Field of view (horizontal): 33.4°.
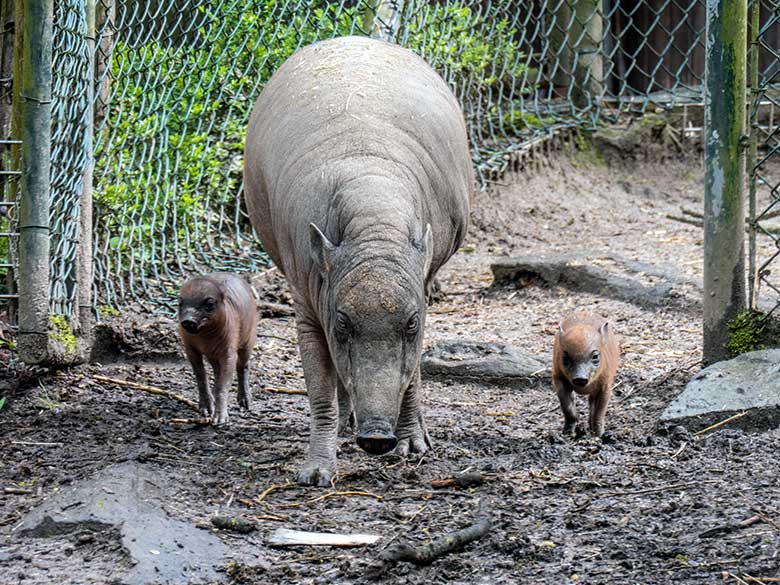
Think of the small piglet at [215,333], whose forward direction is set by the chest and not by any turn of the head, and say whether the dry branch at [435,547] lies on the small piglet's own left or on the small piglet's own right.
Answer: on the small piglet's own left

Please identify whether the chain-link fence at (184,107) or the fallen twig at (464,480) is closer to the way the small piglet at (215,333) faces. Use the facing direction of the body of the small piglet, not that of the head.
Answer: the fallen twig

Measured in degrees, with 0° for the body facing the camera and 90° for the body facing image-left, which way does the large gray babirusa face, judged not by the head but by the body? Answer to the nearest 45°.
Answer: approximately 0°

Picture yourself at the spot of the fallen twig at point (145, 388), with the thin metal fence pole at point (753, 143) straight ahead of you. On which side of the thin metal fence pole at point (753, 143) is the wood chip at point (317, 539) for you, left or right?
right

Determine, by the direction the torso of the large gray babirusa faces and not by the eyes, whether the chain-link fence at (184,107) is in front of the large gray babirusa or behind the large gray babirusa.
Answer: behind

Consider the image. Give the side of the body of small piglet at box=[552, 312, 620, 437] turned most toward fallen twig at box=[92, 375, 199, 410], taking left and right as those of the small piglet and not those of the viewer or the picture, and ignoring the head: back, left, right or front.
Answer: right

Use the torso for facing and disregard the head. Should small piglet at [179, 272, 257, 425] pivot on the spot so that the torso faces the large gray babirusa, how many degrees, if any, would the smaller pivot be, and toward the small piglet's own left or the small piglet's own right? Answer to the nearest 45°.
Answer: approximately 90° to the small piglet's own left

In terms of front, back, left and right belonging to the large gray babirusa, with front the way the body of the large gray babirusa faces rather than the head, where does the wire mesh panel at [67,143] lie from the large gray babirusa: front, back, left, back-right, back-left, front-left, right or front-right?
back-right

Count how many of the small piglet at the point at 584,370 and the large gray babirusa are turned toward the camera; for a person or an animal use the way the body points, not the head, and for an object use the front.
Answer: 2

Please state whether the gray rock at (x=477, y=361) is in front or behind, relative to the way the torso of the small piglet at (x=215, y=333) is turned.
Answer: behind

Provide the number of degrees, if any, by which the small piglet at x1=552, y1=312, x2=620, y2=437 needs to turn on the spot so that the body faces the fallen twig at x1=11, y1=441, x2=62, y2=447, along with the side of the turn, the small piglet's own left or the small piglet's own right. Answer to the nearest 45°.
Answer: approximately 90° to the small piglet's own right
